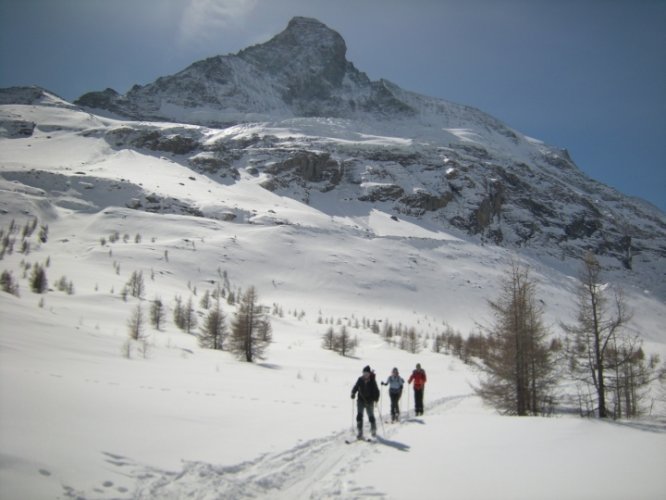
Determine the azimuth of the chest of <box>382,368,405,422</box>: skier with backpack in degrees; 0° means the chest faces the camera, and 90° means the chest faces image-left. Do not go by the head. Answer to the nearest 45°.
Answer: approximately 0°

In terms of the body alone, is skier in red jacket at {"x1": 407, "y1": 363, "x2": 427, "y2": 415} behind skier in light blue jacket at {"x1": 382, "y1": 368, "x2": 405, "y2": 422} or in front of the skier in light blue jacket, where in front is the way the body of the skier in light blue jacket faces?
behind
